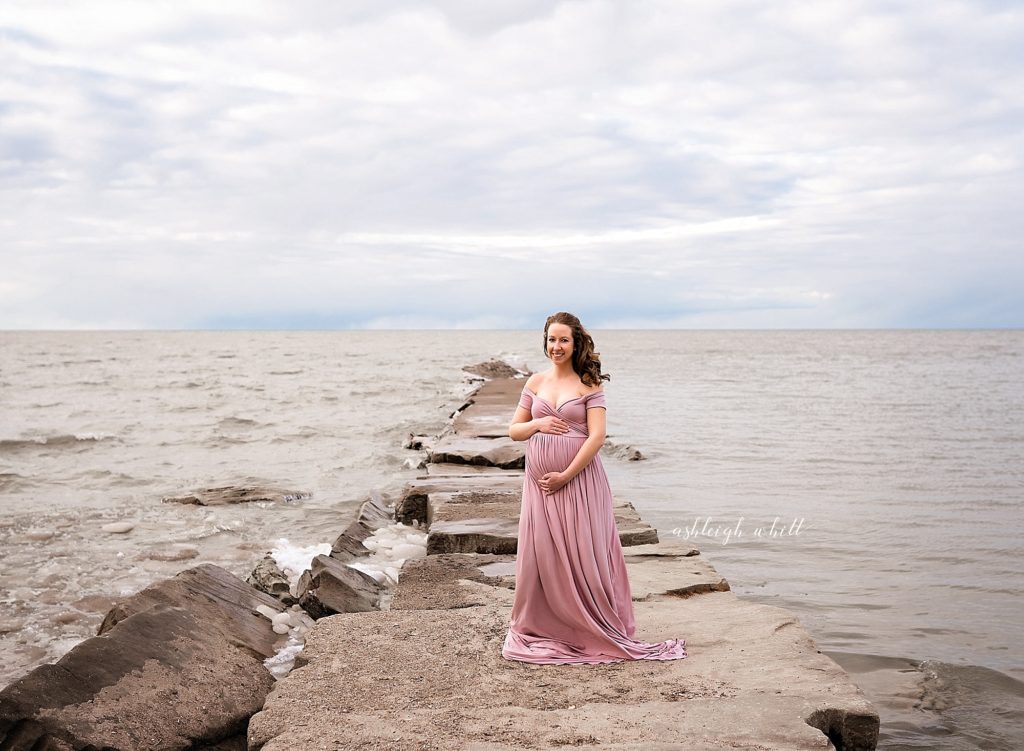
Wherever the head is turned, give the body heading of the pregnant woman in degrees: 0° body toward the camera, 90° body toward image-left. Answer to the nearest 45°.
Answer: approximately 45°
